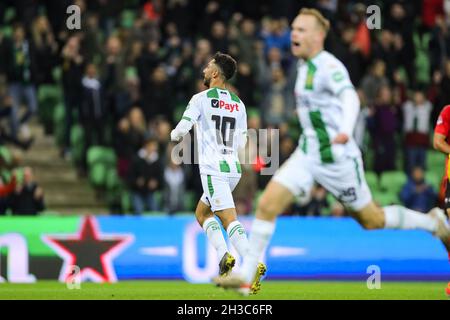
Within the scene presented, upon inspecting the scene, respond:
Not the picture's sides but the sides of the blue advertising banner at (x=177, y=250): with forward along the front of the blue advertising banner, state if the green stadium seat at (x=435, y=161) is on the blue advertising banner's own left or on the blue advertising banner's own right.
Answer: on the blue advertising banner's own left

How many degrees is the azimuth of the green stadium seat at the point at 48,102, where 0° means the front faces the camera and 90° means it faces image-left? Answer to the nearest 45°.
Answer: approximately 0°

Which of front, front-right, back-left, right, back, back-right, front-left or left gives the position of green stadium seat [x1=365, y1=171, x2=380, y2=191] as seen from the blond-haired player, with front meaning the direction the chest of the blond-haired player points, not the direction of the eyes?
back-right

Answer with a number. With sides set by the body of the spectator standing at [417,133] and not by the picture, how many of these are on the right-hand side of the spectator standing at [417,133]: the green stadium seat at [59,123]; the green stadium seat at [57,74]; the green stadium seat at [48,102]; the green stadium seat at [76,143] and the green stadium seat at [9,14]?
5

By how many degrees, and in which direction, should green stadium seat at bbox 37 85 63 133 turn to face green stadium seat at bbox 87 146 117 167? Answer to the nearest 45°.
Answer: approximately 45° to its left

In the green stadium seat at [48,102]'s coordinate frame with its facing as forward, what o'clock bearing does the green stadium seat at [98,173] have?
the green stadium seat at [98,173] is roughly at 11 o'clock from the green stadium seat at [48,102].

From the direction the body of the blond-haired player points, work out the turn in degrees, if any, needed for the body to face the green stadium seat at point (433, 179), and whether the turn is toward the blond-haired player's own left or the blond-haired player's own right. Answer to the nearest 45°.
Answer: approximately 135° to the blond-haired player's own right

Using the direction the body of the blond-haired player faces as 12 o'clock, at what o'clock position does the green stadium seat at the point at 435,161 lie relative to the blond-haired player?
The green stadium seat is roughly at 5 o'clock from the blond-haired player.

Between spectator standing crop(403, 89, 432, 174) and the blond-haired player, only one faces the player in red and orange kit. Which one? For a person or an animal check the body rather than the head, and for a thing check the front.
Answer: the spectator standing

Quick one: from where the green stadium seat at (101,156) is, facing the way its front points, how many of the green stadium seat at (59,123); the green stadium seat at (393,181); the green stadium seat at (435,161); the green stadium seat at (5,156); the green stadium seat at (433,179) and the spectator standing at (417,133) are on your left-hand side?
4
